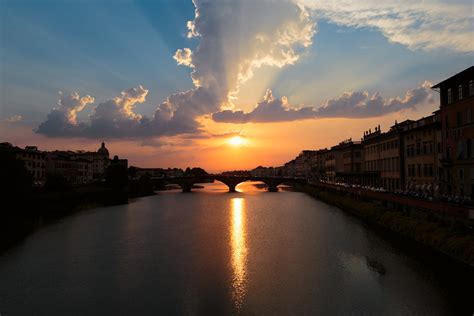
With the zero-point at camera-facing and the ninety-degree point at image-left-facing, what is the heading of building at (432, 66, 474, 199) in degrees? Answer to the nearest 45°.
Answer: approximately 45°
